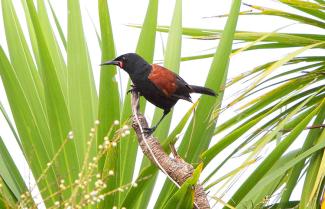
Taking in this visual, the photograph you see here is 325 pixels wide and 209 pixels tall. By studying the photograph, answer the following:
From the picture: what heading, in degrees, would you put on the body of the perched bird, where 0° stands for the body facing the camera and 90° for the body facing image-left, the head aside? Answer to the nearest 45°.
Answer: approximately 90°
